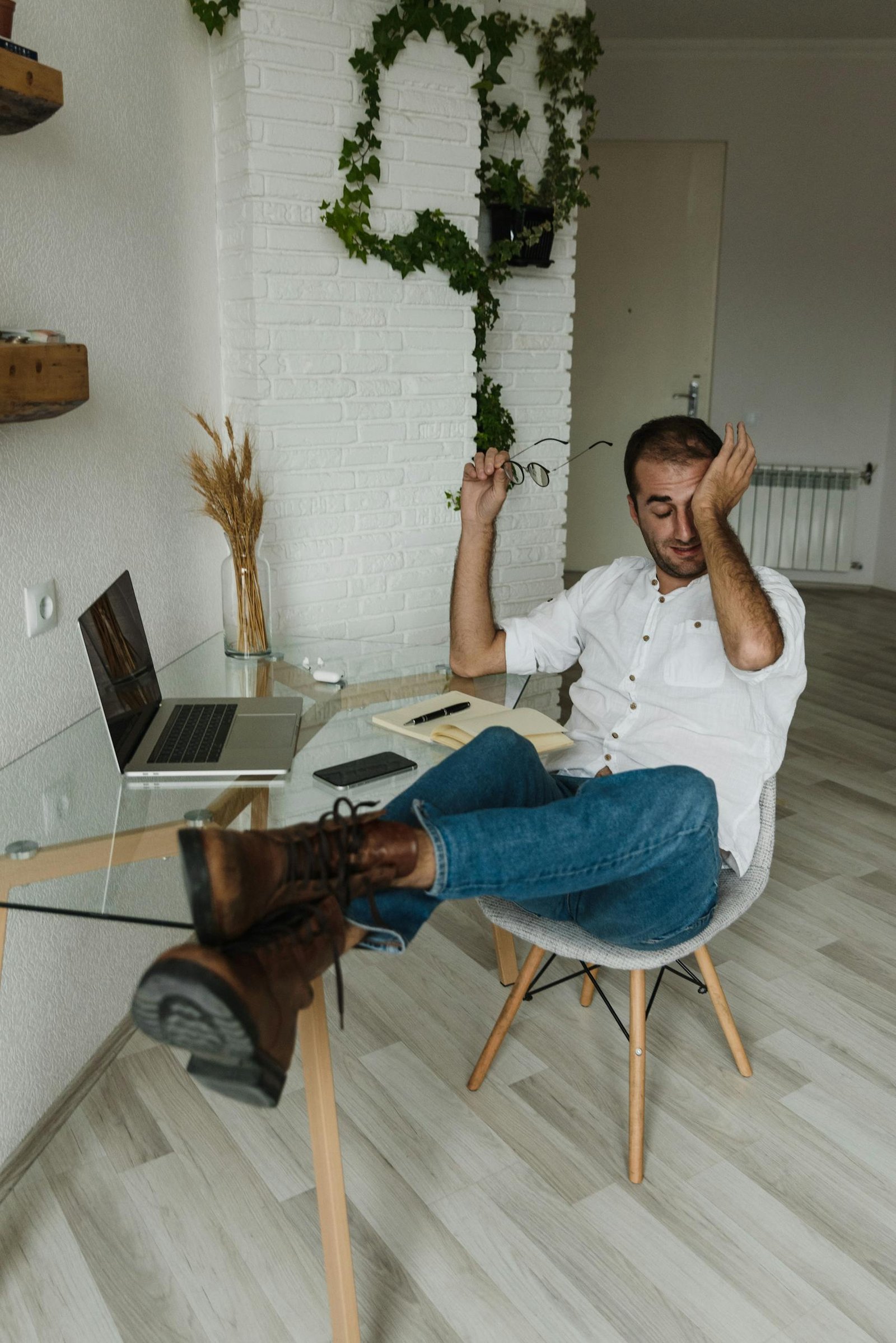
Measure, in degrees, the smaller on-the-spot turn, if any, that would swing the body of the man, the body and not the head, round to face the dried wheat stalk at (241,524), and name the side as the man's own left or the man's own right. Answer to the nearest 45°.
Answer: approximately 90° to the man's own right

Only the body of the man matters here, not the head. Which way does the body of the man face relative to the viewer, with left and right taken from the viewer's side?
facing the viewer and to the left of the viewer

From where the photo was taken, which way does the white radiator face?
toward the camera

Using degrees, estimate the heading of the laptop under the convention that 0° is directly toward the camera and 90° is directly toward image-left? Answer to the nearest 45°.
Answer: approximately 270°

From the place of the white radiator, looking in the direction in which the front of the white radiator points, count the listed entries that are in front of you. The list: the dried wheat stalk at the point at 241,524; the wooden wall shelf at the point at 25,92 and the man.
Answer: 3

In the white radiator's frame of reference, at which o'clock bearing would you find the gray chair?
The gray chair is roughly at 12 o'clock from the white radiator.

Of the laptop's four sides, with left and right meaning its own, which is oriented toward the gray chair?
front

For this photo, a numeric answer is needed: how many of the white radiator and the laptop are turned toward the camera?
1

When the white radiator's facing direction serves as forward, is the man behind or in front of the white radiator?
in front

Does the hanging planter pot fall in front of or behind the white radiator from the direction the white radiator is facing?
in front

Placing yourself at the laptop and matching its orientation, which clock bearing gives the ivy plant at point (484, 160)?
The ivy plant is roughly at 10 o'clock from the laptop.
